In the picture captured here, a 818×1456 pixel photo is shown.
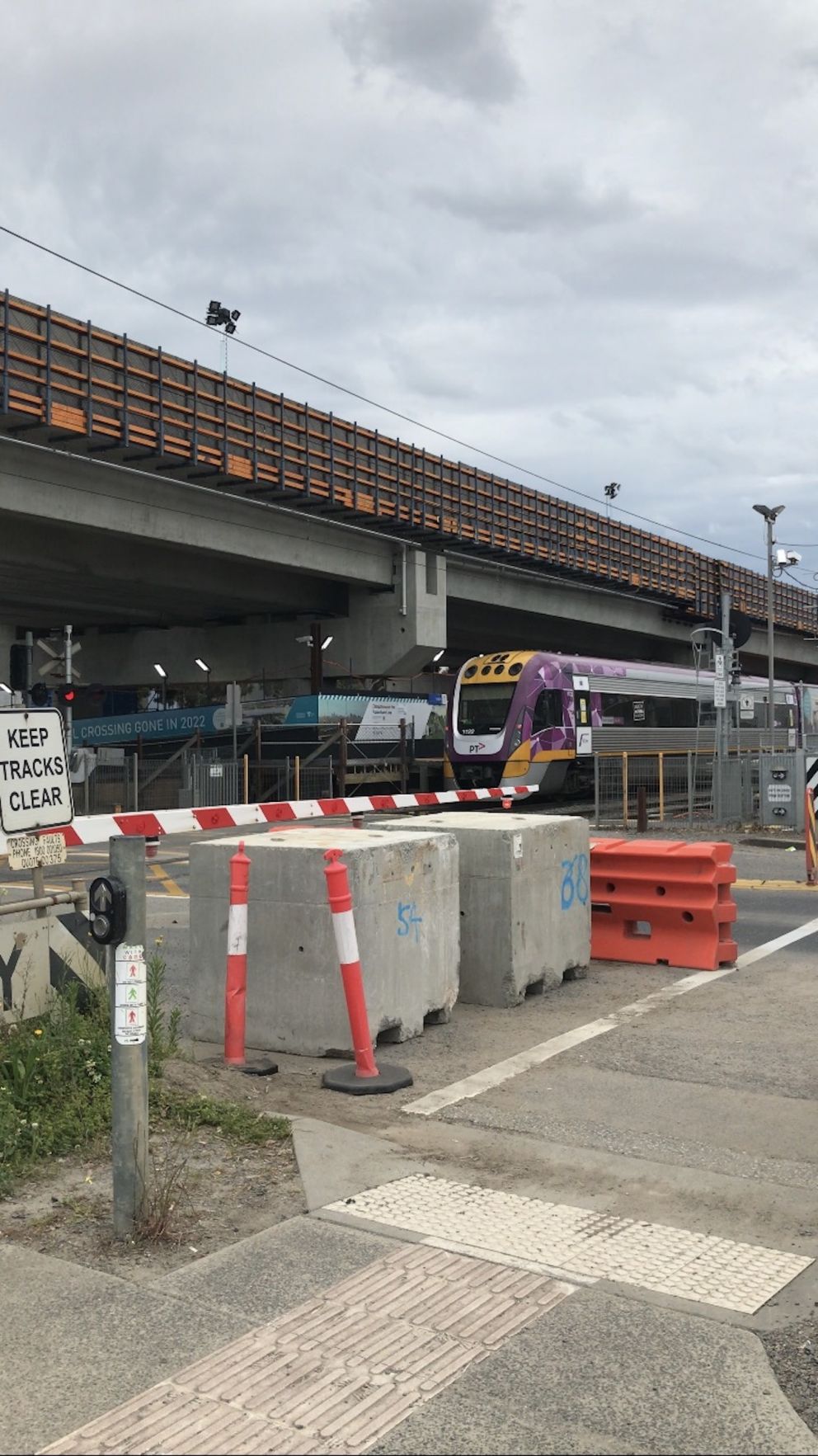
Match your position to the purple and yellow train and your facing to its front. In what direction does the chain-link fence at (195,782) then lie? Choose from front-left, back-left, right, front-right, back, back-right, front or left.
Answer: front-right

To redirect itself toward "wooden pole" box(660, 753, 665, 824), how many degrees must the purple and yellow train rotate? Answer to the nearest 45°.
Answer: approximately 90° to its left

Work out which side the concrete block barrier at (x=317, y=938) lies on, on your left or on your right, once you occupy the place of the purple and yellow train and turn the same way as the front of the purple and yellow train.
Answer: on your left

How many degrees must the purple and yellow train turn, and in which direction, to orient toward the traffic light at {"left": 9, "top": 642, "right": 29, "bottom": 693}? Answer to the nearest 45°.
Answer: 0° — it already faces it

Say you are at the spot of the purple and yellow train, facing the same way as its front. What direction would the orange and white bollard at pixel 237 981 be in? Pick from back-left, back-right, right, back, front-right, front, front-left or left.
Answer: front-left

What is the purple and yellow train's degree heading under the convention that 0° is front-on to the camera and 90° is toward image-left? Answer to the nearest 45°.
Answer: approximately 45°

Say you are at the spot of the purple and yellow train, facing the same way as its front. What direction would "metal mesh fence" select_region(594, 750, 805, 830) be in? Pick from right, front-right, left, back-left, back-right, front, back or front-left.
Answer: left

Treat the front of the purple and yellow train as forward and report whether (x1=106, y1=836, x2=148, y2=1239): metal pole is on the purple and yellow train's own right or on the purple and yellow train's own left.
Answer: on the purple and yellow train's own left

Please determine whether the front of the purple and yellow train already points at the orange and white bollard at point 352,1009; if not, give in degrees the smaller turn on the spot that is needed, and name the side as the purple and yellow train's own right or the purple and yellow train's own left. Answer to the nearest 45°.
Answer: approximately 45° to the purple and yellow train's own left

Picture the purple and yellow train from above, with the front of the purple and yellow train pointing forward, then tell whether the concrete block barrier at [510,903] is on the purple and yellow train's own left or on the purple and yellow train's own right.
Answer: on the purple and yellow train's own left

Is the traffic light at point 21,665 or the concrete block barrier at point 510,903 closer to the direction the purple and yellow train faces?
the traffic light
